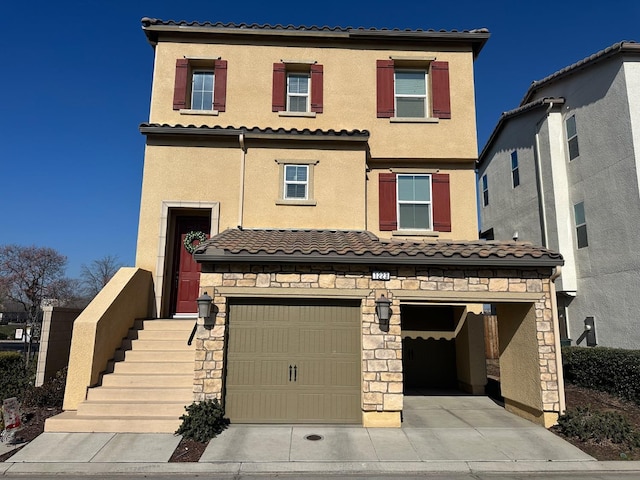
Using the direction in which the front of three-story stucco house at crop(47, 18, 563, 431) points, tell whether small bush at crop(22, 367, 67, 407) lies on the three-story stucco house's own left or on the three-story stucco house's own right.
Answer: on the three-story stucco house's own right

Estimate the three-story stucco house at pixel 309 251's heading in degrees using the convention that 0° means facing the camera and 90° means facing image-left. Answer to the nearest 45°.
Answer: approximately 0°

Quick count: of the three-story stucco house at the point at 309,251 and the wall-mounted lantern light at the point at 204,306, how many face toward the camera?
2

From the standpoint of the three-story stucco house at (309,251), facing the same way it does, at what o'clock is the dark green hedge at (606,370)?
The dark green hedge is roughly at 9 o'clock from the three-story stucco house.

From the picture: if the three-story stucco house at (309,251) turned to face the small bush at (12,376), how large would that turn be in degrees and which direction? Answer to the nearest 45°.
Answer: approximately 90° to its right

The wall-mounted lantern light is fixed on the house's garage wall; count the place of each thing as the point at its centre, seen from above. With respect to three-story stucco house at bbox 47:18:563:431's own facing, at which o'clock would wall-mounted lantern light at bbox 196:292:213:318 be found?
The wall-mounted lantern light is roughly at 1 o'clock from the three-story stucco house.

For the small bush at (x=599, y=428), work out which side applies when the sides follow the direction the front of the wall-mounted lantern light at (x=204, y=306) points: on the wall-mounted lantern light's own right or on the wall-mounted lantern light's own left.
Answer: on the wall-mounted lantern light's own left

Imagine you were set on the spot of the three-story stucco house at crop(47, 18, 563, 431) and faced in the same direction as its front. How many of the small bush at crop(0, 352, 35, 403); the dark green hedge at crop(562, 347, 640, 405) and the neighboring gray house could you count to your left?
2

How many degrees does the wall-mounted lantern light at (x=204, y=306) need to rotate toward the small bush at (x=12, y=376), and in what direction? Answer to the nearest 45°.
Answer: approximately 135° to its right

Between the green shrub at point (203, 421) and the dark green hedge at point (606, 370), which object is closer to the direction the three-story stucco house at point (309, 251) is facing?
the green shrub

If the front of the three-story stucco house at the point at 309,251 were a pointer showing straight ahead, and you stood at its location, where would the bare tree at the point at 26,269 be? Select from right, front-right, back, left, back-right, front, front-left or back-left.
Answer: back-right

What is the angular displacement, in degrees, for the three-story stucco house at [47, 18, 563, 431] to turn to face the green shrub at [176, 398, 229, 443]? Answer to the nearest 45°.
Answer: approximately 45° to its right

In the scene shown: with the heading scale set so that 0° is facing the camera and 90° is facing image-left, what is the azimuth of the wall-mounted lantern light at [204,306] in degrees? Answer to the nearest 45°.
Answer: approximately 0°
